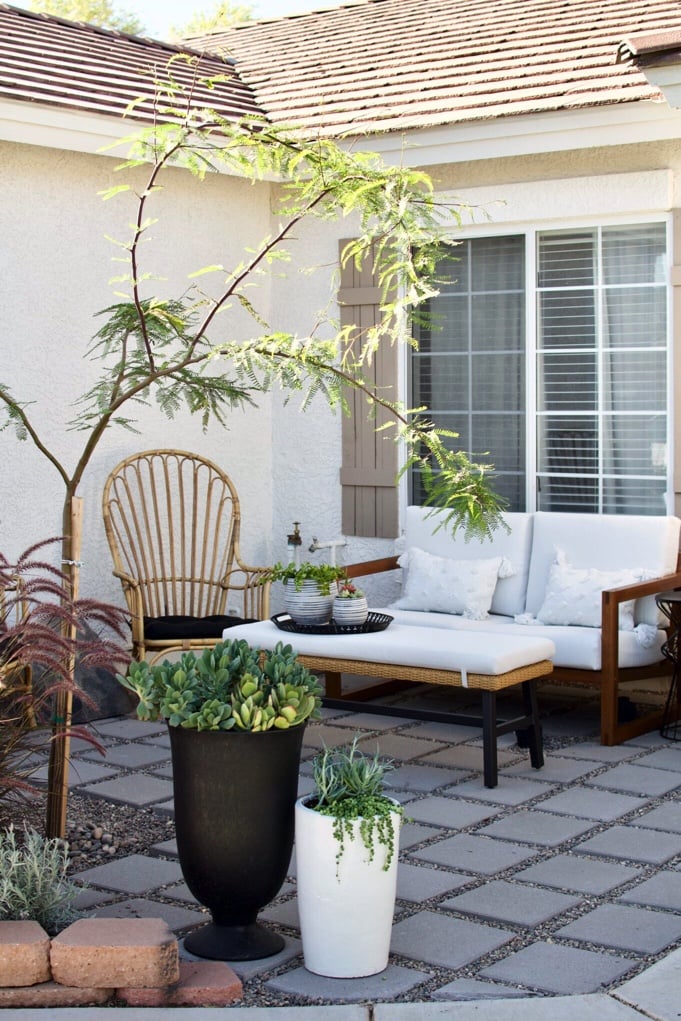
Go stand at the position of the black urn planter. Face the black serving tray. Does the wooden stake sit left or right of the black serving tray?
left

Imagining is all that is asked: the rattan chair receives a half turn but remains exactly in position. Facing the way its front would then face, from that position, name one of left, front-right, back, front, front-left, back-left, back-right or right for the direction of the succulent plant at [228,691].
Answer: back-left

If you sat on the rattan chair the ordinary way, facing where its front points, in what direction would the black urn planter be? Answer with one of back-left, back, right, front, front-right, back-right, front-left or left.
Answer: front-right

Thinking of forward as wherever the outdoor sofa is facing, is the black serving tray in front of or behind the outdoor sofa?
in front

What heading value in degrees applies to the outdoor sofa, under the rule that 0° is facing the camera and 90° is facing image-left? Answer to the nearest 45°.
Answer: approximately 45°

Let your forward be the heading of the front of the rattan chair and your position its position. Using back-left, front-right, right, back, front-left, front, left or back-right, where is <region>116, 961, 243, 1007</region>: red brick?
front-right

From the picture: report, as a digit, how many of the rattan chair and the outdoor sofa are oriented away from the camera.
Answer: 0

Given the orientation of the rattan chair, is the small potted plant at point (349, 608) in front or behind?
in front

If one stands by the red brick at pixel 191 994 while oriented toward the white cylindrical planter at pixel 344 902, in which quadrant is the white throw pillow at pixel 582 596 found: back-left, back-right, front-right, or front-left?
front-left

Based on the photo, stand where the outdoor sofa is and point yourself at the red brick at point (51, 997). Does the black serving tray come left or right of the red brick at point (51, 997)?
right

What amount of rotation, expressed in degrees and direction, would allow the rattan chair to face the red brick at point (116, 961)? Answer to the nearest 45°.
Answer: approximately 45° to its right

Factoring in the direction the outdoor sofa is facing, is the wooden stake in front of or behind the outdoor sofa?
in front
